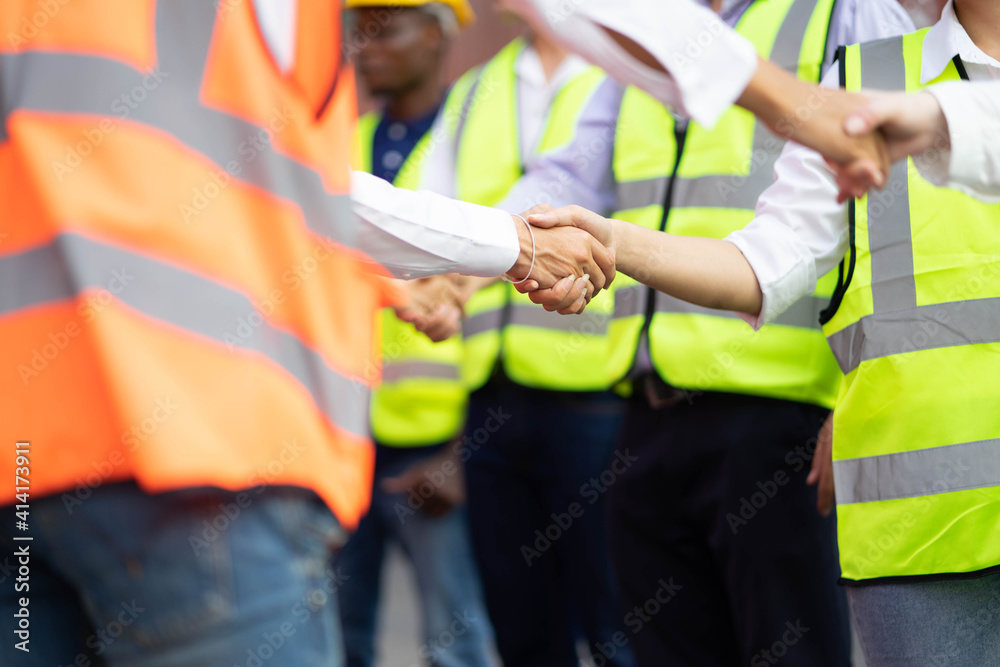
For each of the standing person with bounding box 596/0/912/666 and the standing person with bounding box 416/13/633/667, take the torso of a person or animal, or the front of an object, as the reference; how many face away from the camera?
0

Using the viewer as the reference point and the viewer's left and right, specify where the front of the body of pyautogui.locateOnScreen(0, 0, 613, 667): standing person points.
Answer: facing away from the viewer and to the right of the viewer

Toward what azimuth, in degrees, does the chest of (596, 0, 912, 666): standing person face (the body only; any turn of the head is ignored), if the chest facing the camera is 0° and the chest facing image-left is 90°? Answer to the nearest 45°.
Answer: approximately 45°

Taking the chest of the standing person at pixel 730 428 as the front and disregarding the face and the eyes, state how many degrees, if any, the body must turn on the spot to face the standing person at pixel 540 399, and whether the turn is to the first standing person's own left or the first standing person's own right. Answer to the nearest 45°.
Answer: approximately 90° to the first standing person's own right

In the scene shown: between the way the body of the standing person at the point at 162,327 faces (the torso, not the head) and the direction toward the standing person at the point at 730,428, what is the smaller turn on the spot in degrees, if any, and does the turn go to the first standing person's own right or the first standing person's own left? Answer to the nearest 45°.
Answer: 0° — they already face them

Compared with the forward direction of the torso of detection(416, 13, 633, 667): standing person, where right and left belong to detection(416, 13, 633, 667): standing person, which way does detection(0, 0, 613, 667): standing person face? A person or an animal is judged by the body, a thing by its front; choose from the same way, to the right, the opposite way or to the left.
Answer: the opposite way

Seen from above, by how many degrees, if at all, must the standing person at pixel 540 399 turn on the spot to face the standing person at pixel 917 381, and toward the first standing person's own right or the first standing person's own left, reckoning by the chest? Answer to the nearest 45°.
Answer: approximately 90° to the first standing person's own left

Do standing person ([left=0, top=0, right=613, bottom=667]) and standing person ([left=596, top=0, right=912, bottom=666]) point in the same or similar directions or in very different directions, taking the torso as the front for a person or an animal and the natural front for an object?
very different directions
